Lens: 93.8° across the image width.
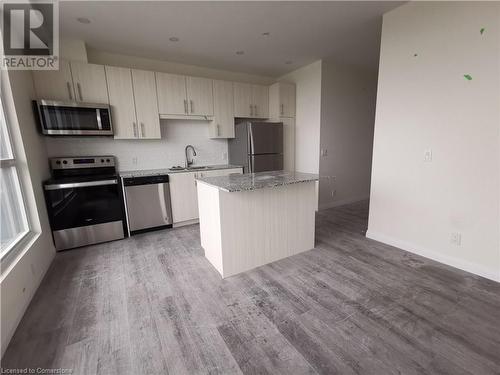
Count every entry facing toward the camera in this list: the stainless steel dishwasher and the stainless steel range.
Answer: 2

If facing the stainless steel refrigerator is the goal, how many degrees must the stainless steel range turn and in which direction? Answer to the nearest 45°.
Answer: approximately 90° to its left

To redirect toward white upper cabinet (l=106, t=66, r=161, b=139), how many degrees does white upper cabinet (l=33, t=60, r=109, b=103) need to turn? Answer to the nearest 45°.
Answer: approximately 90° to its left

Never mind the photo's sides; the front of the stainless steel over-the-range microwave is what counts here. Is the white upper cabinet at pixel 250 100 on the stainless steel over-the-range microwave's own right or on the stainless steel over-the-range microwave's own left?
on the stainless steel over-the-range microwave's own left

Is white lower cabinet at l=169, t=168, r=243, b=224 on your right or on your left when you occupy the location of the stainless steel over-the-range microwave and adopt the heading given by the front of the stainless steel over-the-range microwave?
on your left

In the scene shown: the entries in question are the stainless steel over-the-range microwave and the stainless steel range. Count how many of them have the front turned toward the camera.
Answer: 2

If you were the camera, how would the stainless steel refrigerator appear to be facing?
facing the viewer and to the right of the viewer

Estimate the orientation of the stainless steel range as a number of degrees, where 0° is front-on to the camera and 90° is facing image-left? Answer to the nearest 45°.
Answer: approximately 0°
